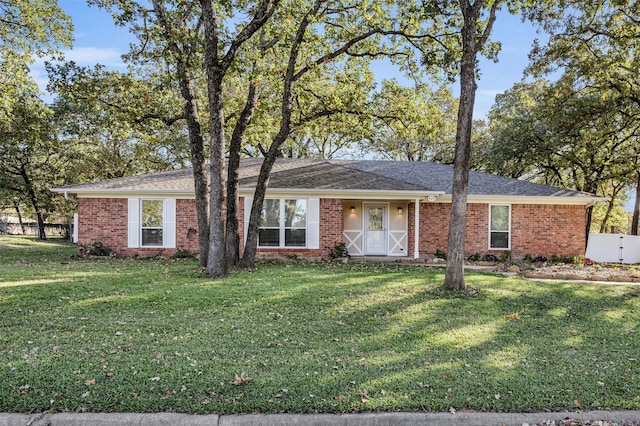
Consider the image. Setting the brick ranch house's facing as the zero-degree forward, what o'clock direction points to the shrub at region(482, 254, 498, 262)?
The shrub is roughly at 9 o'clock from the brick ranch house.

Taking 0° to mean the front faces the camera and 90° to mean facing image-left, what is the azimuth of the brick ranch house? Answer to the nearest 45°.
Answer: approximately 0°

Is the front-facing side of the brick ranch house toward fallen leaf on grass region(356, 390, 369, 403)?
yes

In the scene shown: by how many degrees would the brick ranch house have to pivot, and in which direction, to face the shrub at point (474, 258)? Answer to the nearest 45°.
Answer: approximately 90° to its left

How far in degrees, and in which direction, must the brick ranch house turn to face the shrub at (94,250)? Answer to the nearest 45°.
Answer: approximately 90° to its right

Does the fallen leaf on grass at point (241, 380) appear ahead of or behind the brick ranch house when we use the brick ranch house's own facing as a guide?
ahead

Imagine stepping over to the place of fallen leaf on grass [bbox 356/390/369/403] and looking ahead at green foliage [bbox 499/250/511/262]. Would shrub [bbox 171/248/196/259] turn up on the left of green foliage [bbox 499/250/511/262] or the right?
left

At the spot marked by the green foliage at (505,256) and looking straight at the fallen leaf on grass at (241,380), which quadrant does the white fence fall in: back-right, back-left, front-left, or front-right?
back-left

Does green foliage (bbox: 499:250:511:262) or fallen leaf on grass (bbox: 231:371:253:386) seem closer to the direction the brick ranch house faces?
the fallen leaf on grass

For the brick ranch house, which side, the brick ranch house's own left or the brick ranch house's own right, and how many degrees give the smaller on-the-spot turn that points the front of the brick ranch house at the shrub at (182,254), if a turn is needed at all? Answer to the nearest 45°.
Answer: approximately 90° to the brick ranch house's own right
